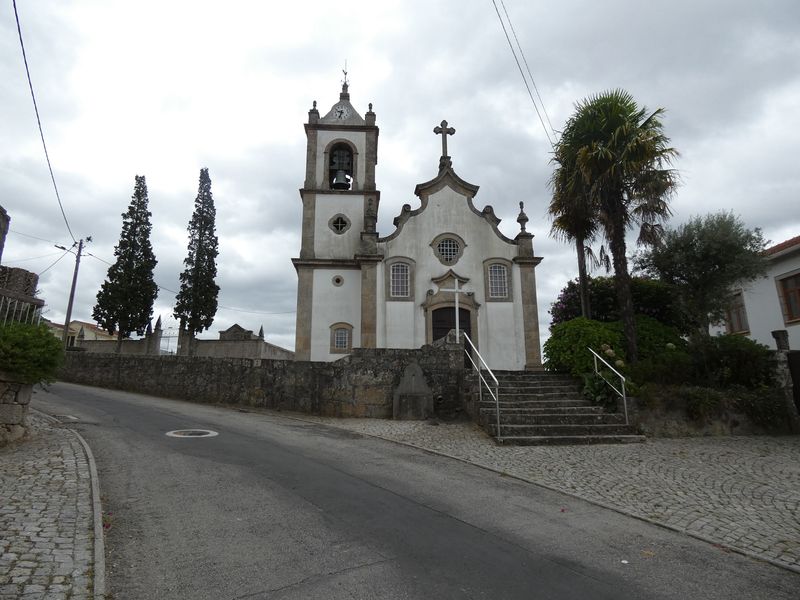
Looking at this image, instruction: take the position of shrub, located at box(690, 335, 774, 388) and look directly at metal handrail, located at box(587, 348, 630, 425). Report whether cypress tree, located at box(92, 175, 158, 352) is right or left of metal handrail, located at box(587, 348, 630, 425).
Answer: right

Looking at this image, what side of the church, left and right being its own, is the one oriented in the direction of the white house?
left

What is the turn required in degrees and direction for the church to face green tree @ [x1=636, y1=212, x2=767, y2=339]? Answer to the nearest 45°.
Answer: approximately 45° to its left

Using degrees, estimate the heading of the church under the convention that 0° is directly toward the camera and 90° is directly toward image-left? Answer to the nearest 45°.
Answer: approximately 0°

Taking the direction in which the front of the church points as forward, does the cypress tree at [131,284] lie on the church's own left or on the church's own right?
on the church's own right

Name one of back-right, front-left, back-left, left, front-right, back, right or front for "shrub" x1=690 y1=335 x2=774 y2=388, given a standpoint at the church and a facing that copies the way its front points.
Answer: front-left

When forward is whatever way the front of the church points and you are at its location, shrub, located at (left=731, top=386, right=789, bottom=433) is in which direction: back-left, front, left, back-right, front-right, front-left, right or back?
front-left

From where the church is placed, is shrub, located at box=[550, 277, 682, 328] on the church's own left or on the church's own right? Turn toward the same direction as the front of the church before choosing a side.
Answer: on the church's own left

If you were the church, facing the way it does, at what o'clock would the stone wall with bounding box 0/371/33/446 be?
The stone wall is roughly at 1 o'clock from the church.

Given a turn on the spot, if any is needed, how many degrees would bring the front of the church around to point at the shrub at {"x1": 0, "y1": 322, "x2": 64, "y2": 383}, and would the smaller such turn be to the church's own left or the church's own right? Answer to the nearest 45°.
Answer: approximately 45° to the church's own right

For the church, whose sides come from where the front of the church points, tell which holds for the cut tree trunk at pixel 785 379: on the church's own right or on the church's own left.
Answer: on the church's own left

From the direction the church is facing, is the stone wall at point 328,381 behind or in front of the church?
in front
